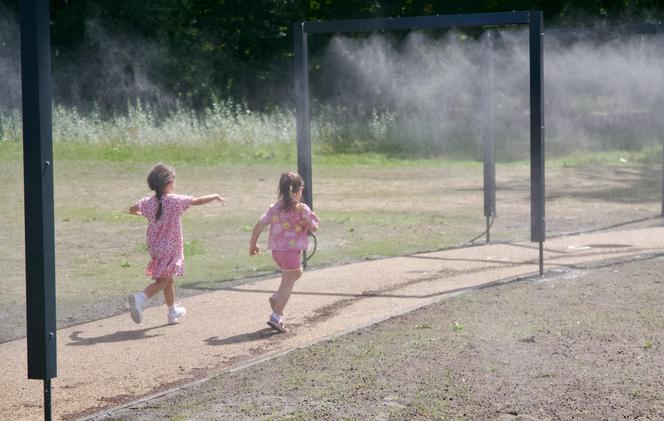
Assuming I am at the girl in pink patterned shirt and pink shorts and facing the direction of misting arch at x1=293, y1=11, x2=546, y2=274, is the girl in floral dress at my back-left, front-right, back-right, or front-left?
back-left

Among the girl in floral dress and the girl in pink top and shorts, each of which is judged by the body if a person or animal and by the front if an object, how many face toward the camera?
0

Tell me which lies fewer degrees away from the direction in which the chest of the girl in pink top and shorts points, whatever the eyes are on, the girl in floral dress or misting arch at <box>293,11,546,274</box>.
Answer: the misting arch

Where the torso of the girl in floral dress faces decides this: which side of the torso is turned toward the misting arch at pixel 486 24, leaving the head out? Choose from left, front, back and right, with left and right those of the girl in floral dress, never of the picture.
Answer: front

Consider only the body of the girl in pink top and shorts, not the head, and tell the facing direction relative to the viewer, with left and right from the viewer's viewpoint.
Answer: facing away from the viewer and to the right of the viewer

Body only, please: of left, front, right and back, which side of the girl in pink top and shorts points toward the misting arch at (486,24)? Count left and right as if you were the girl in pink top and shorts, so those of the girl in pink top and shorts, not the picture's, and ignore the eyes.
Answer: front
